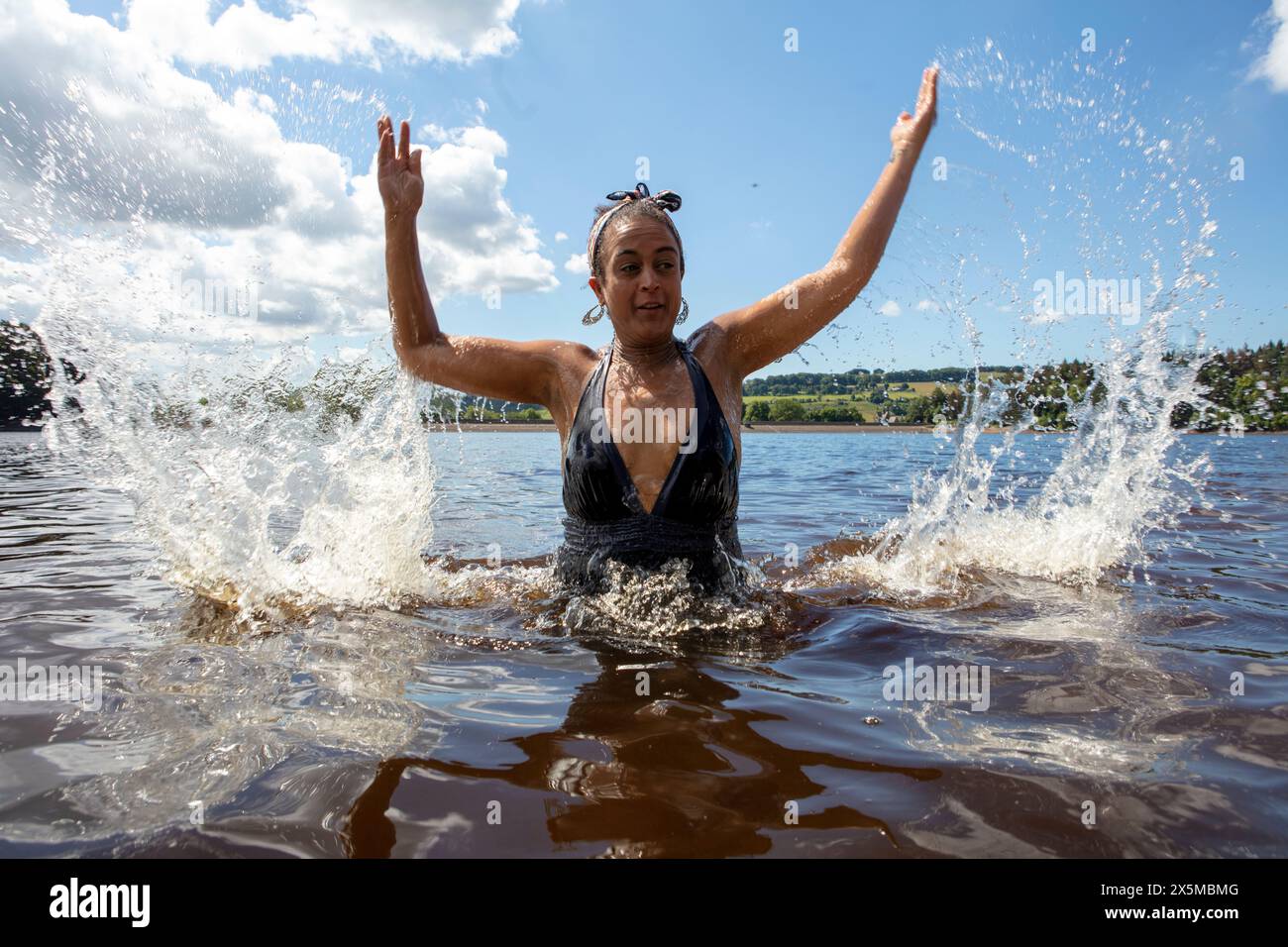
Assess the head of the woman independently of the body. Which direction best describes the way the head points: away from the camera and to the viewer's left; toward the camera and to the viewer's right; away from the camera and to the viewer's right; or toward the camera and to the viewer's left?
toward the camera and to the viewer's right

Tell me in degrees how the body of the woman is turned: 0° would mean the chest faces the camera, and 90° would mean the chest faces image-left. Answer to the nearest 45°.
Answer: approximately 0°
